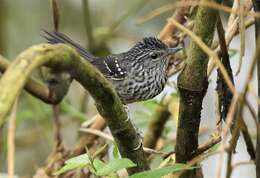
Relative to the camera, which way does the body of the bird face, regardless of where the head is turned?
to the viewer's right

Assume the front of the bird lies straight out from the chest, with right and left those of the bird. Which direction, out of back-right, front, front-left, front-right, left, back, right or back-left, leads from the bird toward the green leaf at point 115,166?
right
